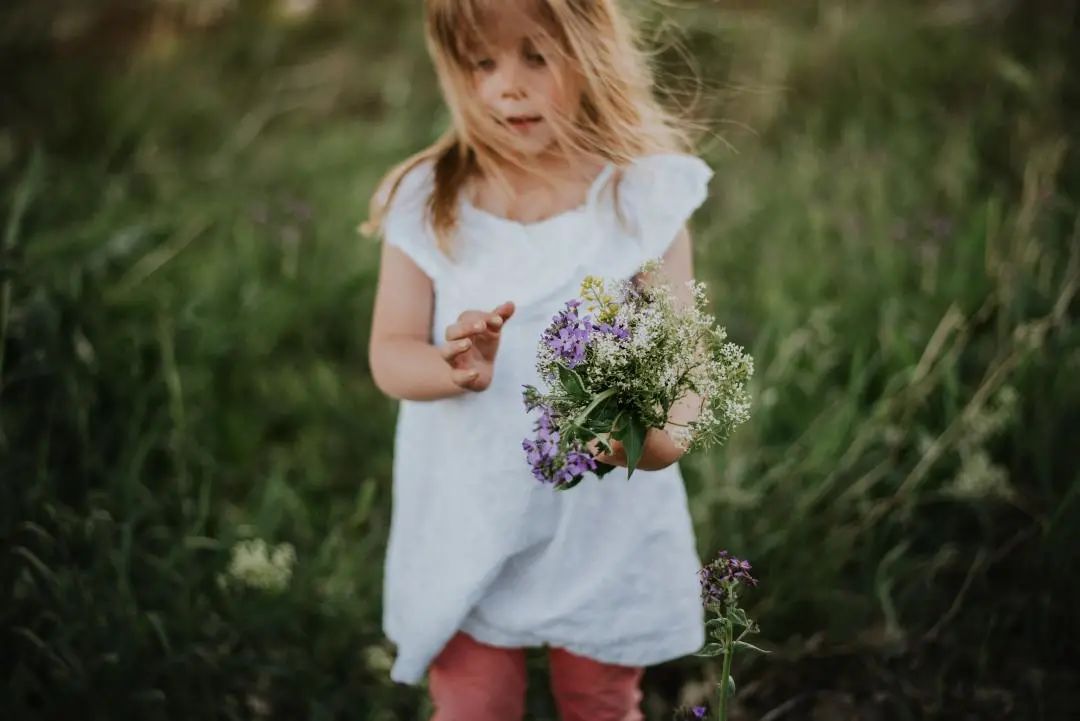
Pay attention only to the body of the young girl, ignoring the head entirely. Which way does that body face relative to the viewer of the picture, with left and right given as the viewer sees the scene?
facing the viewer
